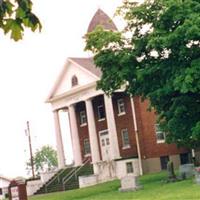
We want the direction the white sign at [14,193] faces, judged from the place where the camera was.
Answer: facing the viewer

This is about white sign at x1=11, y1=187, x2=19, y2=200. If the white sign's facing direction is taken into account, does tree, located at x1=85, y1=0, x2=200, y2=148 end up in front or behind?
behind

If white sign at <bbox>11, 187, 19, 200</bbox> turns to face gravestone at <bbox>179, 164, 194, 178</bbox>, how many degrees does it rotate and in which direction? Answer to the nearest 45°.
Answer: approximately 135° to its left
